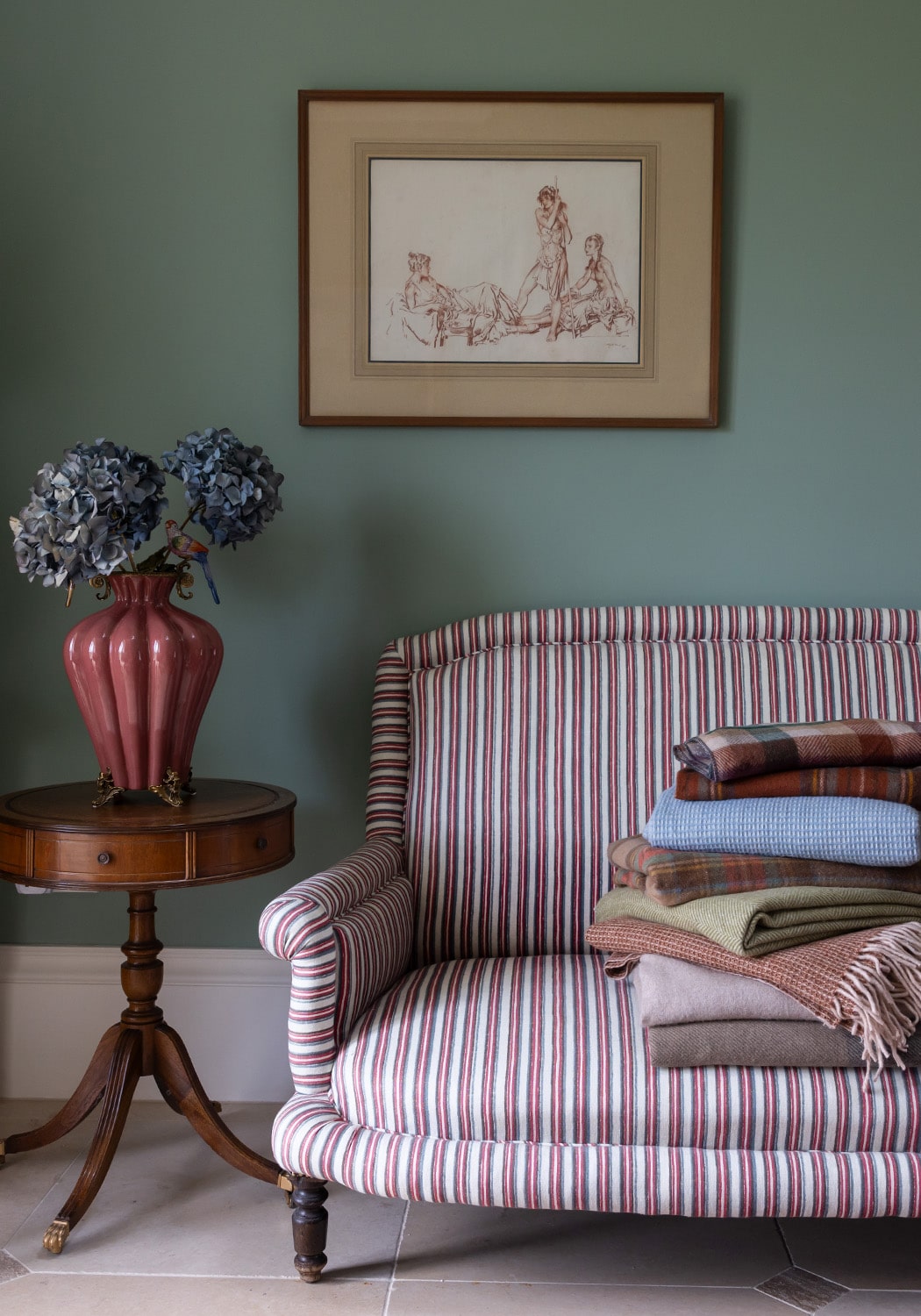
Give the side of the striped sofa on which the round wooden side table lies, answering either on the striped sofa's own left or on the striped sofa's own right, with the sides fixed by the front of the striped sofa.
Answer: on the striped sofa's own right

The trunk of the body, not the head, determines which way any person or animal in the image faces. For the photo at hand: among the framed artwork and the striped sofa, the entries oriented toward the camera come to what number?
2

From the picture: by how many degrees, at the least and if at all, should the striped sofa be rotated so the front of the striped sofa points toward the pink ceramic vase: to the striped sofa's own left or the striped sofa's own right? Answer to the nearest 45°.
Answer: approximately 90° to the striped sofa's own right

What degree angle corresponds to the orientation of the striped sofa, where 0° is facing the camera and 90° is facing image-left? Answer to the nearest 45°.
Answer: approximately 0°
